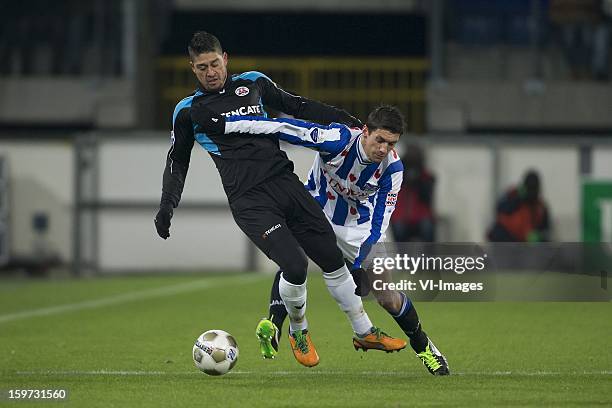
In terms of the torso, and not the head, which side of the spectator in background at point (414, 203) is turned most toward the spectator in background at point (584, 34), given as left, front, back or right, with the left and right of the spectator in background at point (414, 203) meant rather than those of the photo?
back

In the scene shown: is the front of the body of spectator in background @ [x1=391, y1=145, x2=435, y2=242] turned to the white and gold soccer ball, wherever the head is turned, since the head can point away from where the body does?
yes

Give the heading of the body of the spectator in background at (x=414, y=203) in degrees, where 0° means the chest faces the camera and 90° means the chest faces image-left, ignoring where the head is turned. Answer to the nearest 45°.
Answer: approximately 0°

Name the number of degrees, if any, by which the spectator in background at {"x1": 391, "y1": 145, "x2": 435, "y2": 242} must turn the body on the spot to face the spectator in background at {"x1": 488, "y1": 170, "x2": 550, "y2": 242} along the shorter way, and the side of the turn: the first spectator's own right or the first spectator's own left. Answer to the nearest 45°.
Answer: approximately 90° to the first spectator's own left

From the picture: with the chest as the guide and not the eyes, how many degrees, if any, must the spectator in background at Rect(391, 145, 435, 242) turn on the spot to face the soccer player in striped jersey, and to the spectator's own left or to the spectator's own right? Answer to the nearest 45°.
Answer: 0° — they already face them

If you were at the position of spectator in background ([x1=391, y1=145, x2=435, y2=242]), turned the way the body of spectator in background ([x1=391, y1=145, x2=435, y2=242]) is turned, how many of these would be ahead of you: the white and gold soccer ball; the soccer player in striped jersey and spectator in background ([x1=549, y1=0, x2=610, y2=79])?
2

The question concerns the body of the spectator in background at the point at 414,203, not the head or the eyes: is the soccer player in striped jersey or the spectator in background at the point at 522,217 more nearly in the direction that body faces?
the soccer player in striped jersey
